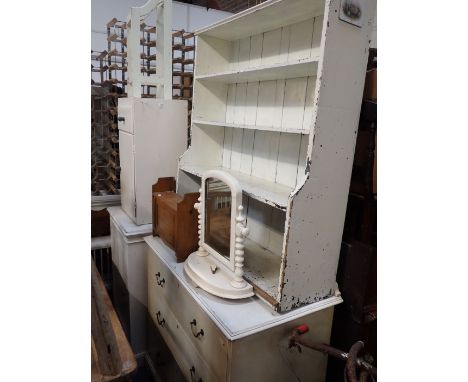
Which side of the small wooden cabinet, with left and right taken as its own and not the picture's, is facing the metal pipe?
left

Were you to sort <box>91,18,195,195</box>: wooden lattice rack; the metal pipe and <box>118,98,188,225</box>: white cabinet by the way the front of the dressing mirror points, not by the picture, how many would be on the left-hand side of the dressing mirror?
1

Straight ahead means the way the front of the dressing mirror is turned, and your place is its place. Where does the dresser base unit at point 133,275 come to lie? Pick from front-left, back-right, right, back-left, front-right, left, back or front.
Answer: right

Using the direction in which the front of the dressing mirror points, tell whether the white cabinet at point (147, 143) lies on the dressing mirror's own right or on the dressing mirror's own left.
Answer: on the dressing mirror's own right

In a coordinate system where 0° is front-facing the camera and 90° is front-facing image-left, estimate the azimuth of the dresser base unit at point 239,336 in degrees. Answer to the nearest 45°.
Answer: approximately 45°

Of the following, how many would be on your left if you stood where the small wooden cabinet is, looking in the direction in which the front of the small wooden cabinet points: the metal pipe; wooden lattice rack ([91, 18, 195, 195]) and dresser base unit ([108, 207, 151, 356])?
1

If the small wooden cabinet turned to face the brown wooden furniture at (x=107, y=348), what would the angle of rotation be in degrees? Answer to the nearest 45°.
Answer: approximately 45° to its left

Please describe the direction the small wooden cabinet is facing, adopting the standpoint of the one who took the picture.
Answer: facing the viewer and to the left of the viewer

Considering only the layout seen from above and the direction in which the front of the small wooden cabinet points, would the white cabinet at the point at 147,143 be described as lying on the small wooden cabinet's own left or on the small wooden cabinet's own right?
on the small wooden cabinet's own right

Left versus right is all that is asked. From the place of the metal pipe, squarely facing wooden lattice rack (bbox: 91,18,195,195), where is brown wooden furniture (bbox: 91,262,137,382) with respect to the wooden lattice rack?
left

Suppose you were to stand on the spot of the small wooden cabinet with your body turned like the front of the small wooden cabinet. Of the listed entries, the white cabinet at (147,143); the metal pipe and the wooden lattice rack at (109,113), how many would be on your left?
1

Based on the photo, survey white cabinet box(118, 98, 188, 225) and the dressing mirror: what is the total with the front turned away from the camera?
0

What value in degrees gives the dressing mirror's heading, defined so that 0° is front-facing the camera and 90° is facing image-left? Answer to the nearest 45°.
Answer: approximately 45°

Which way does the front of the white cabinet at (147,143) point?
to the viewer's left
